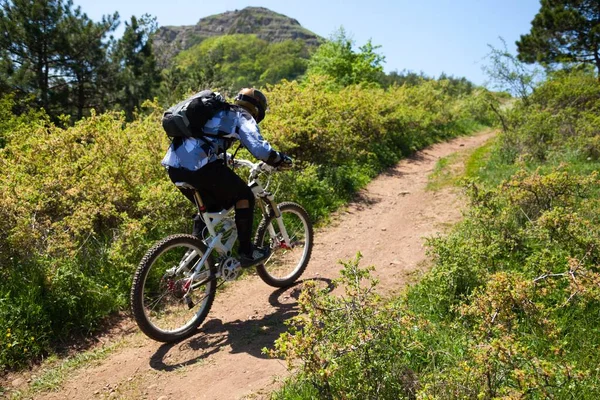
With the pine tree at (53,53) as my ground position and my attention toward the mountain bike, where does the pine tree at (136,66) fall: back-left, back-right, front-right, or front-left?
back-left

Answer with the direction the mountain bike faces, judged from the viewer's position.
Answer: facing away from the viewer and to the right of the viewer

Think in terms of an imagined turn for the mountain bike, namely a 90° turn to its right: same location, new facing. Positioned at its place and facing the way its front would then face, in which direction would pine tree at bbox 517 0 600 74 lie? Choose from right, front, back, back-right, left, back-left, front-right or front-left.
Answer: left

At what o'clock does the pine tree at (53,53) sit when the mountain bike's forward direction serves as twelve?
The pine tree is roughly at 10 o'clock from the mountain bike.

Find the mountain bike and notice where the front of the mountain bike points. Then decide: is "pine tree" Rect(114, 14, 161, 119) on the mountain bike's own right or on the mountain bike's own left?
on the mountain bike's own left
